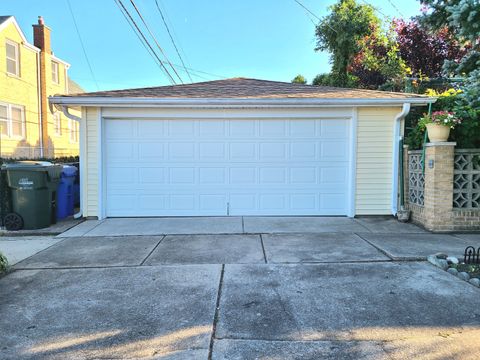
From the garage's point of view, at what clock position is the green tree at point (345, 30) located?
The green tree is roughly at 7 o'clock from the garage.

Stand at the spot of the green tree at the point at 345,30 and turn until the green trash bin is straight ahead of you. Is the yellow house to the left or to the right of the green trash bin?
right

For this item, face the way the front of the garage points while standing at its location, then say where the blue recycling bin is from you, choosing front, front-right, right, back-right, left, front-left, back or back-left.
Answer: right

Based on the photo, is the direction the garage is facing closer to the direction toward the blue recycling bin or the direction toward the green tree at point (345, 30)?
the blue recycling bin

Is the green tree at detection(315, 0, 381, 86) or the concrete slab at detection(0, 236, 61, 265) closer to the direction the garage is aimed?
the concrete slab

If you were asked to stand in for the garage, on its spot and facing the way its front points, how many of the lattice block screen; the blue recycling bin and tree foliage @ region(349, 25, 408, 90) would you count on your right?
1

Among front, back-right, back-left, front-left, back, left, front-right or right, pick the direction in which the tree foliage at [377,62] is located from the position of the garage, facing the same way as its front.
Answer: back-left

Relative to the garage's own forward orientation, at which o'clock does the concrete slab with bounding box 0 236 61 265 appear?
The concrete slab is roughly at 2 o'clock from the garage.

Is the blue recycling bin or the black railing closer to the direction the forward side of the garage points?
the black railing

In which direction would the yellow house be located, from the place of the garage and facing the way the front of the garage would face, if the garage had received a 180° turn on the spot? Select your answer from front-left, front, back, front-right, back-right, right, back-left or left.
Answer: front-left

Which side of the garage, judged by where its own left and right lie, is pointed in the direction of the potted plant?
left

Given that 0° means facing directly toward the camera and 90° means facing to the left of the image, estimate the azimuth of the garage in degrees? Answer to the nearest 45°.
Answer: approximately 0°

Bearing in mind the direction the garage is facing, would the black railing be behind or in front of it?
in front

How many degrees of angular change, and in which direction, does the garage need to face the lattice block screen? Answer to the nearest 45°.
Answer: approximately 90° to its left
